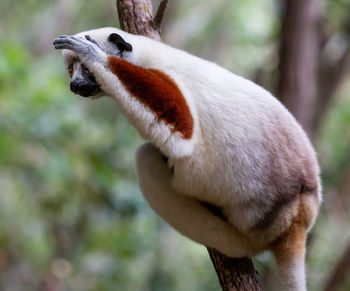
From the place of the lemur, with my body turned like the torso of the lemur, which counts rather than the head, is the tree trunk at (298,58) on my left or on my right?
on my right

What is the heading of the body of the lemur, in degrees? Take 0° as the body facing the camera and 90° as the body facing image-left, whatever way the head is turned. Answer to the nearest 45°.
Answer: approximately 90°
